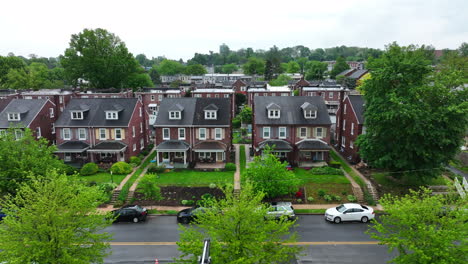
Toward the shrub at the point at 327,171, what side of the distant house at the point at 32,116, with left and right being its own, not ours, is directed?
left

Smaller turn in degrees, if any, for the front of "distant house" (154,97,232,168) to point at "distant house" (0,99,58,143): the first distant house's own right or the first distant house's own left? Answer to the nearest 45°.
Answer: approximately 90° to the first distant house's own right

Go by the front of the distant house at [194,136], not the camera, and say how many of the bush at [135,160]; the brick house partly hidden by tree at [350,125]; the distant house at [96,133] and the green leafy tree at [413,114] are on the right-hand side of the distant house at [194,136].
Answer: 2

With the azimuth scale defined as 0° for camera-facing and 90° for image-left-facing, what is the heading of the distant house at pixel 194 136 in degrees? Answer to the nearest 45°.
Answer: approximately 0°

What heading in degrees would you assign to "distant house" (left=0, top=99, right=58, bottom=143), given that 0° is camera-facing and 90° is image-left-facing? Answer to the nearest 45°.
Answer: approximately 45°

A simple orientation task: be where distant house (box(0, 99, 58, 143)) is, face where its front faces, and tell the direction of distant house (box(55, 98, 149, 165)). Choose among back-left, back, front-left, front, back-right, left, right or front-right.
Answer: left

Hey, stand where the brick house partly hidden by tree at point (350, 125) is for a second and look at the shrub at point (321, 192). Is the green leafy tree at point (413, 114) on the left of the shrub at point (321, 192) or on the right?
left

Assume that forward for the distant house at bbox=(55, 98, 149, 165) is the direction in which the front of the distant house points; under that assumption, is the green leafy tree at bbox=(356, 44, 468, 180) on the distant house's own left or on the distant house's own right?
on the distant house's own left

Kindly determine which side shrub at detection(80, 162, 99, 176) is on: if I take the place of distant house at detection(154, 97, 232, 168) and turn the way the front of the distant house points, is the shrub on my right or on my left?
on my right
